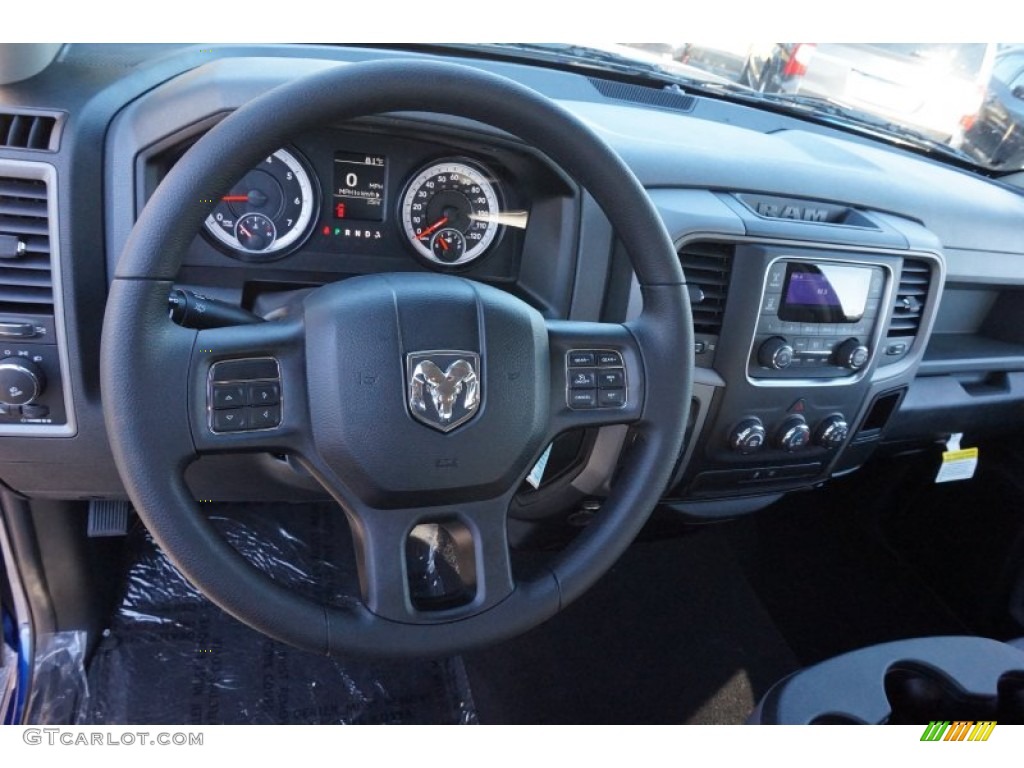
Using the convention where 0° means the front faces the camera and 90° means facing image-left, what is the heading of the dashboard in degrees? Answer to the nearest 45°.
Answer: approximately 0°
